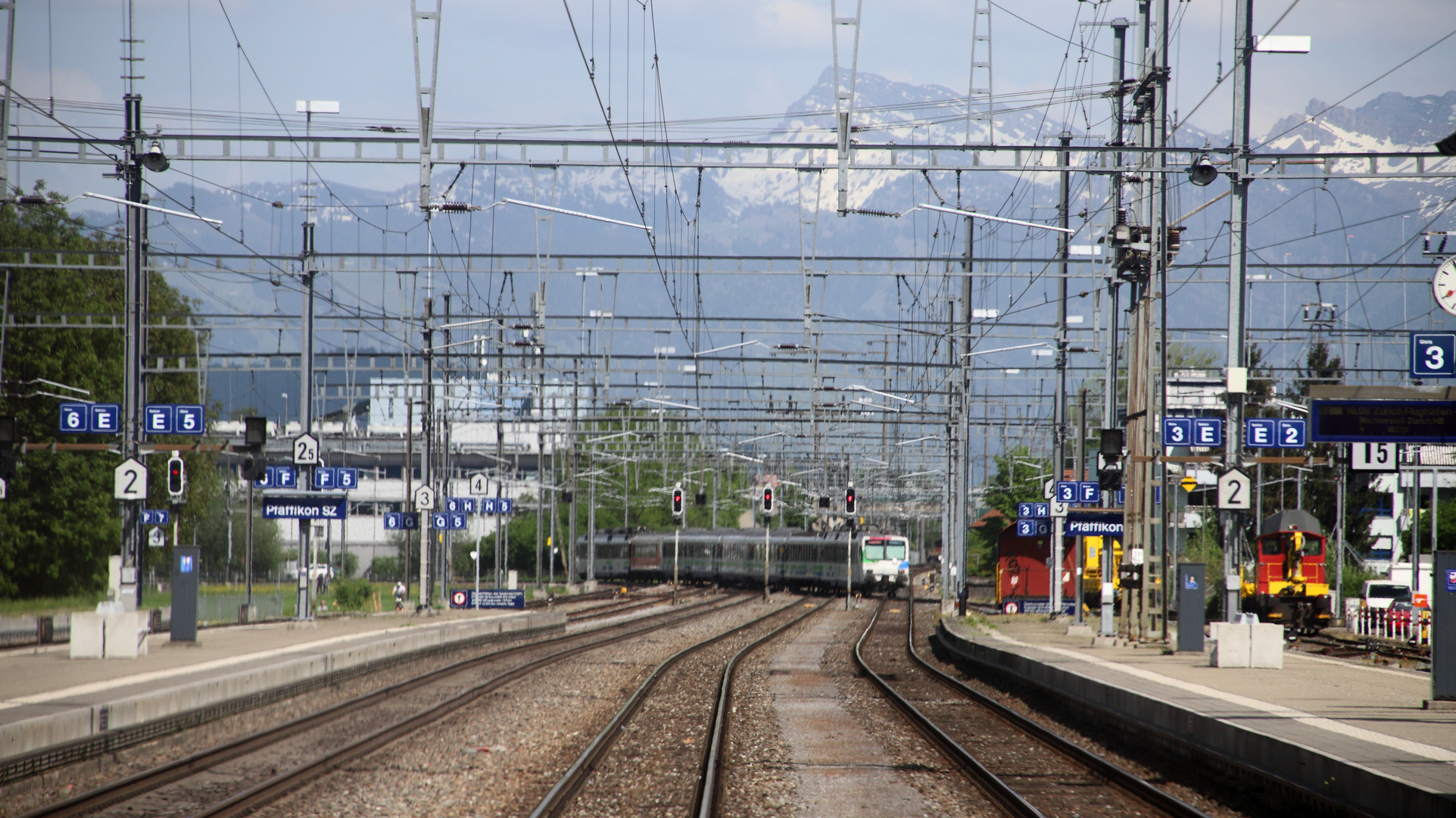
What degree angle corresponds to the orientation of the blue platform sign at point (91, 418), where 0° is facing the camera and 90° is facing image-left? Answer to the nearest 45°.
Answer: approximately 0°

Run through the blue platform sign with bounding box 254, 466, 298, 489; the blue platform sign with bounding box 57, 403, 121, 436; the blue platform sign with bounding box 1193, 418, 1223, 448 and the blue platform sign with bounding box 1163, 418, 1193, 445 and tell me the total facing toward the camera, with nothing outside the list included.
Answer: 4

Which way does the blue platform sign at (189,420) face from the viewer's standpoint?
toward the camera

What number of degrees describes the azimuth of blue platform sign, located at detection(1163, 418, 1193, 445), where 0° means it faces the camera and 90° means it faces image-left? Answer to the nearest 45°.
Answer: approximately 0°

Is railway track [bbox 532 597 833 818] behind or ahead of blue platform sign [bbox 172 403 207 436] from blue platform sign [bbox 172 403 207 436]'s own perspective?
ahead

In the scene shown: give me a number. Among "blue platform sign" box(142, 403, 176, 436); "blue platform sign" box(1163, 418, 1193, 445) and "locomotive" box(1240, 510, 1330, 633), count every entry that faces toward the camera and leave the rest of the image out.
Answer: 3

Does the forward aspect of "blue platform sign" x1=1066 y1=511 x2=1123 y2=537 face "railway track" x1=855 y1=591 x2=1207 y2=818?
yes

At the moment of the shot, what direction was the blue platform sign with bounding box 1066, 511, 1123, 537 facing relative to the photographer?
facing the viewer

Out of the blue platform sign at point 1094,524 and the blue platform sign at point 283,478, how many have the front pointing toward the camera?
2

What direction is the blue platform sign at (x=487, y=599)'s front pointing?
toward the camera

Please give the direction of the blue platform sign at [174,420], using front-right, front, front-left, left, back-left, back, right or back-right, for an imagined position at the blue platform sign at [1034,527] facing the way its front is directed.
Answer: front-right

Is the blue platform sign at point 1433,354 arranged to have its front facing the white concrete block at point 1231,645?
no

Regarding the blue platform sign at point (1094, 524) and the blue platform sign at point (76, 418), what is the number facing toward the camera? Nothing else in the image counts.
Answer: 2
